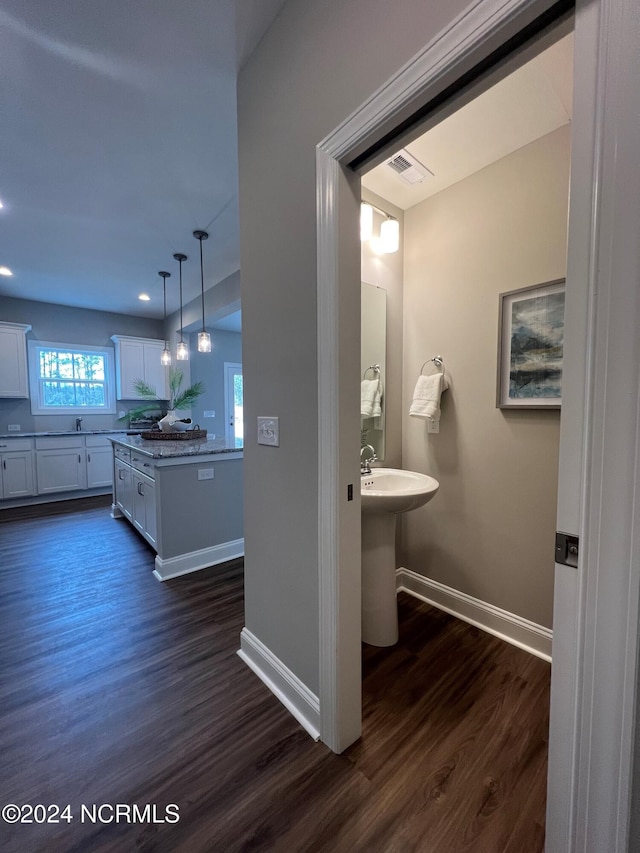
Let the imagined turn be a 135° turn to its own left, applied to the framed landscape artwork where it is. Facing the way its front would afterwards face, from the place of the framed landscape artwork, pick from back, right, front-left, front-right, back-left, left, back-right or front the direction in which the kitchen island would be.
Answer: back

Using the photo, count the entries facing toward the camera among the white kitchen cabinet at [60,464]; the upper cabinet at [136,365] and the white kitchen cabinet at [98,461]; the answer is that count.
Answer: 3

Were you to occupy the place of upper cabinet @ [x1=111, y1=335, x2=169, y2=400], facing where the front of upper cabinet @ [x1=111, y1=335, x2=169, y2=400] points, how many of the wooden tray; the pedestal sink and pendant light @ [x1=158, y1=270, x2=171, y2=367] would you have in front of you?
3

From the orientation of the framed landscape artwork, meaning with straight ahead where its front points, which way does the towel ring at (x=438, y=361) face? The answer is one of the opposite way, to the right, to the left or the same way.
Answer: the same way

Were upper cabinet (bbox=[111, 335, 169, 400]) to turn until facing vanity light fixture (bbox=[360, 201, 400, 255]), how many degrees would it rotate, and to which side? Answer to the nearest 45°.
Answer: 0° — it already faces it

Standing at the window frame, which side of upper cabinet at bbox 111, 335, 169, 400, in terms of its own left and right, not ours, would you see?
right

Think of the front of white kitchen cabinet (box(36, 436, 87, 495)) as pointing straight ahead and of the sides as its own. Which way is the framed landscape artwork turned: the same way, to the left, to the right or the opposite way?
to the right

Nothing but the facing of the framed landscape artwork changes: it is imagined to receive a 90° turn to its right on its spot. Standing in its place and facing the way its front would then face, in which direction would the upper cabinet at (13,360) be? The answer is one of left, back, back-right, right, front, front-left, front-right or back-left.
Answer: front-left

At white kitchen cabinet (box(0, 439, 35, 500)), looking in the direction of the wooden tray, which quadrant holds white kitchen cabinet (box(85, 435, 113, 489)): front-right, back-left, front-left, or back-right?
front-left

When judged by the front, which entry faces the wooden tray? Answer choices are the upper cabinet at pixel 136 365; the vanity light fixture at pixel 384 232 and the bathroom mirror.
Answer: the upper cabinet

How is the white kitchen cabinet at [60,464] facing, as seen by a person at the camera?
facing the viewer

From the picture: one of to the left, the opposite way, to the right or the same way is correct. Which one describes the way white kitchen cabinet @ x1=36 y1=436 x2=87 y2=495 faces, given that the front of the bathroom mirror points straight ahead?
the same way

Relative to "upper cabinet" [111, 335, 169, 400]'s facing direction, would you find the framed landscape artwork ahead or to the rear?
ahead
